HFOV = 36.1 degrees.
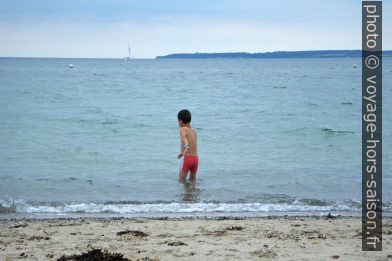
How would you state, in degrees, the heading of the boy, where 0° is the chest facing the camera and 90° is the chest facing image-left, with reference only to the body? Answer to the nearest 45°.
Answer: approximately 135°
